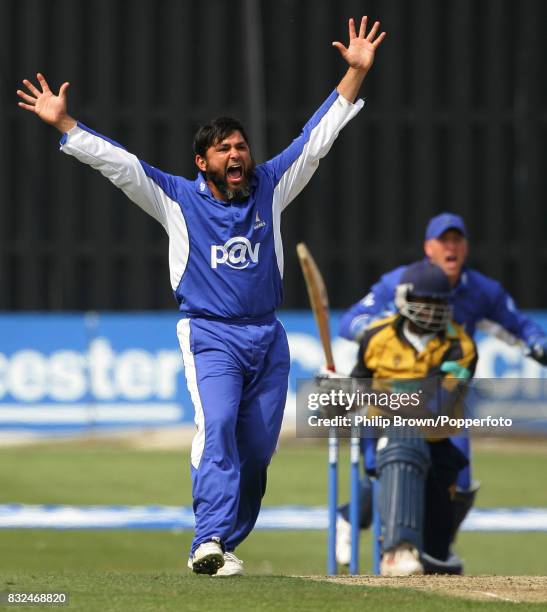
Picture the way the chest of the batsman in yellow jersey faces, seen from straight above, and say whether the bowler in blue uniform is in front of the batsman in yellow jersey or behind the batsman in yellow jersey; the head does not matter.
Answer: in front

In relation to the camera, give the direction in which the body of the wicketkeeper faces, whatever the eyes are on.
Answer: toward the camera

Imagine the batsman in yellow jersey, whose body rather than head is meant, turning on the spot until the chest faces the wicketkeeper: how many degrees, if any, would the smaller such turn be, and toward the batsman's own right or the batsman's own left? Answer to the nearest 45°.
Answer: approximately 180°

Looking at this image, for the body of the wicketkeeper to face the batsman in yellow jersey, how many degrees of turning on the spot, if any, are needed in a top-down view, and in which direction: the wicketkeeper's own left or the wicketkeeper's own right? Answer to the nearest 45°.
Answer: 0° — they already face them

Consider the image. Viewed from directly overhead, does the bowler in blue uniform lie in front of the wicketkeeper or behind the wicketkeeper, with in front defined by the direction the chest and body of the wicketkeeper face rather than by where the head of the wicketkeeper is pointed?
in front

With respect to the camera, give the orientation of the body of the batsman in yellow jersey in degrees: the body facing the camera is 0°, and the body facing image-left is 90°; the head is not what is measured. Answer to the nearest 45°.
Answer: approximately 0°

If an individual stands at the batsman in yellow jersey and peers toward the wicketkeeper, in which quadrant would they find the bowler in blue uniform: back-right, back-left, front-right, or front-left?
back-left
